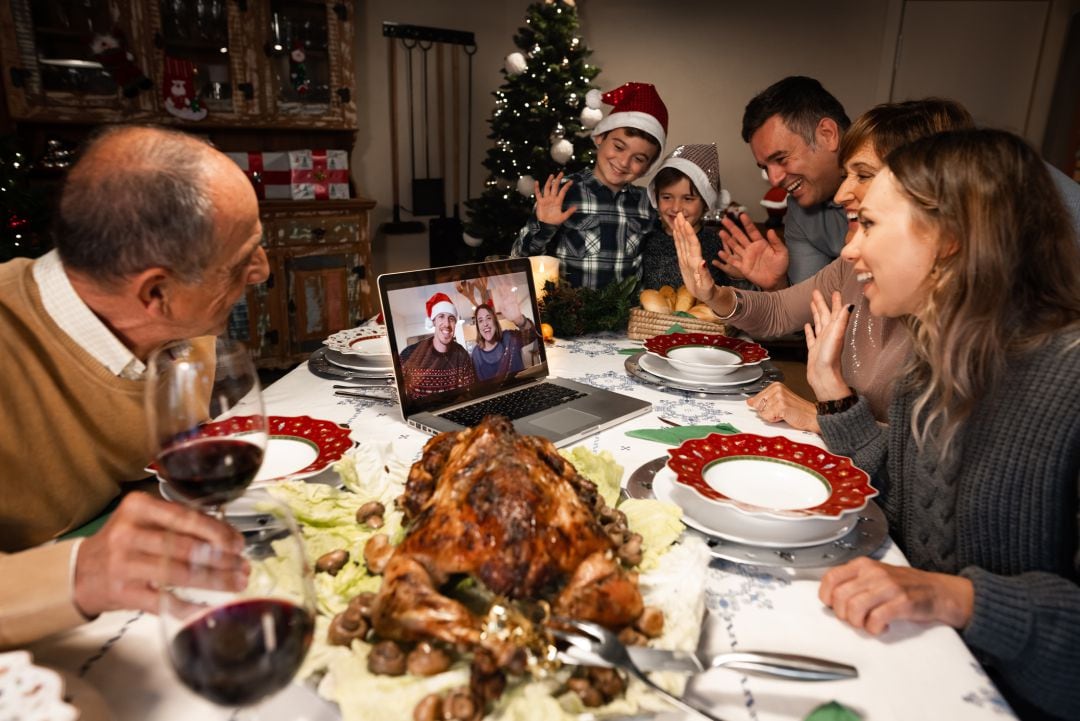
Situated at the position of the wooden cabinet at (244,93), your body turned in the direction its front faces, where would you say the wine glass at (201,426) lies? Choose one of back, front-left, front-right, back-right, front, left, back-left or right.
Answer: front

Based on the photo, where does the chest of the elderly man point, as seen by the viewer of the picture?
to the viewer's right

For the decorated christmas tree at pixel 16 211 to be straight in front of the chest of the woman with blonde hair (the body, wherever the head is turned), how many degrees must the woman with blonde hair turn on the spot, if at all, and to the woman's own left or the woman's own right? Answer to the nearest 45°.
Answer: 0° — they already face it

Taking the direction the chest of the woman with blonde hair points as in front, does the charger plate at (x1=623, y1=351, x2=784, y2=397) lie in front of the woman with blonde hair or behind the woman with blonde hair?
in front

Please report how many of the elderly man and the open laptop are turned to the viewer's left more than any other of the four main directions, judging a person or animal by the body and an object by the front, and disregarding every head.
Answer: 0

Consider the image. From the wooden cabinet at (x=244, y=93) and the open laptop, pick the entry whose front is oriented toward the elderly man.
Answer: the wooden cabinet

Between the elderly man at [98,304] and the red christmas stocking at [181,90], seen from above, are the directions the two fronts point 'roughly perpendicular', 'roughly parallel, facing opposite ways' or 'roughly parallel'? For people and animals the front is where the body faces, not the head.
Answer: roughly perpendicular

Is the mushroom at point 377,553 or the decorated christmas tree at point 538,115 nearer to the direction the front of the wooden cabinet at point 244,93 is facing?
the mushroom

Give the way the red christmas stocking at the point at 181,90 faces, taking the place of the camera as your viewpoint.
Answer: facing the viewer

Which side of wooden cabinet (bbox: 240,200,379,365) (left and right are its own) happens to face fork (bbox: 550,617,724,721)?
front

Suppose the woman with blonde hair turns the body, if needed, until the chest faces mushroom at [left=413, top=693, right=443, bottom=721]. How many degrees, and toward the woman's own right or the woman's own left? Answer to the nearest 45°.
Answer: approximately 45° to the woman's own left

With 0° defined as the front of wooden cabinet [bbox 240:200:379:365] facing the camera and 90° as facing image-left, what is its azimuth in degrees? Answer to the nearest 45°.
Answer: approximately 0°

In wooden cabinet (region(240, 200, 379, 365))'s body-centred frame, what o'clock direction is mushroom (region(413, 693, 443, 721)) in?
The mushroom is roughly at 12 o'clock from the wooden cabinet.

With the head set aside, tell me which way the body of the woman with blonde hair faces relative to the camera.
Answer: to the viewer's left

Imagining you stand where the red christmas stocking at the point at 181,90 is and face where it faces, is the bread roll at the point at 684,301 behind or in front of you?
in front

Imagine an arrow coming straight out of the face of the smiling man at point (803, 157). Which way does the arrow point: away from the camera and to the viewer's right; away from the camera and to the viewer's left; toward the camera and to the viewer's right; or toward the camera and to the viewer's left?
toward the camera and to the viewer's left

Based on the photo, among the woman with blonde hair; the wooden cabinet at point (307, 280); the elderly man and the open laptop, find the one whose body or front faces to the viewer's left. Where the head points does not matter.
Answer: the woman with blonde hair

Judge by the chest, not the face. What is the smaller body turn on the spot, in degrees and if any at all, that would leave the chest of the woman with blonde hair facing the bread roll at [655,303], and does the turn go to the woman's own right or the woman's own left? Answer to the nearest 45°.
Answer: approximately 45° to the woman's own right

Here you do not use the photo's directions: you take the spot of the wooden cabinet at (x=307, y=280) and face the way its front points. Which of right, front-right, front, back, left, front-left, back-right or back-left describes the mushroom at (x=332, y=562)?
front
